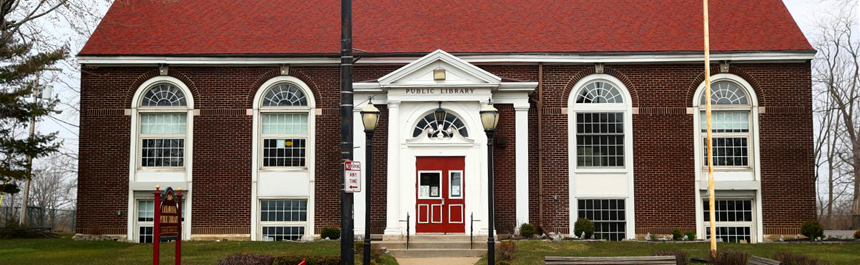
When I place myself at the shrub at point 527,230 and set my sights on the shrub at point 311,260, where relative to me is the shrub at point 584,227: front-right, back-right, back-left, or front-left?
back-left

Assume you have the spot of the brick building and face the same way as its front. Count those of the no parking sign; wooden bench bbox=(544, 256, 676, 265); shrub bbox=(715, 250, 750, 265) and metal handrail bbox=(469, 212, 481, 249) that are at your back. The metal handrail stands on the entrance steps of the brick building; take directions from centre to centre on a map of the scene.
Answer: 0

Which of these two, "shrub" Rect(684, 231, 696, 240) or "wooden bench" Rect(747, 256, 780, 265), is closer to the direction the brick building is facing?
the wooden bench

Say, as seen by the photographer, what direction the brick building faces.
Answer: facing the viewer

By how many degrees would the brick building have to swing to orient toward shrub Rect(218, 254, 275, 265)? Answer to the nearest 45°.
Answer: approximately 45° to its right

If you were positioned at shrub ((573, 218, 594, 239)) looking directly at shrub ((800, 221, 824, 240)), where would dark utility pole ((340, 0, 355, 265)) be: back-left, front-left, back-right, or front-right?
back-right

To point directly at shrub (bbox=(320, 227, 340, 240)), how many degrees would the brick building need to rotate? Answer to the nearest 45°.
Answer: approximately 90° to its right

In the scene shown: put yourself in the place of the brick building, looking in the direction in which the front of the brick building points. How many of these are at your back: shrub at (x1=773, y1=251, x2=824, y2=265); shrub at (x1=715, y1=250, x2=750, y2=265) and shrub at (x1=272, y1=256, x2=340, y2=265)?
0

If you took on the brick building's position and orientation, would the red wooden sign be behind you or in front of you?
in front

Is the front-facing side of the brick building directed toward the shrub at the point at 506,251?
yes

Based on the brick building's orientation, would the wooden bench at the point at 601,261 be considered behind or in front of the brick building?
in front

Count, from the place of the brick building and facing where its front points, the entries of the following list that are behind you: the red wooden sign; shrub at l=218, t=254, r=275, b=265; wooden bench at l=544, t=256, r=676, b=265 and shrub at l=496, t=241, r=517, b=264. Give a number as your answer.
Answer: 0

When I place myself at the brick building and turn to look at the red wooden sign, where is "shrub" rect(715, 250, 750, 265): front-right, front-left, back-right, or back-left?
front-left

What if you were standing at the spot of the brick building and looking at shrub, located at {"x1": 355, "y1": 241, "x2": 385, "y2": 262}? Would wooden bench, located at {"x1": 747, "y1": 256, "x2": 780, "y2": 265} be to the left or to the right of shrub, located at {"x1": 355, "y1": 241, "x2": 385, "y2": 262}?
left
